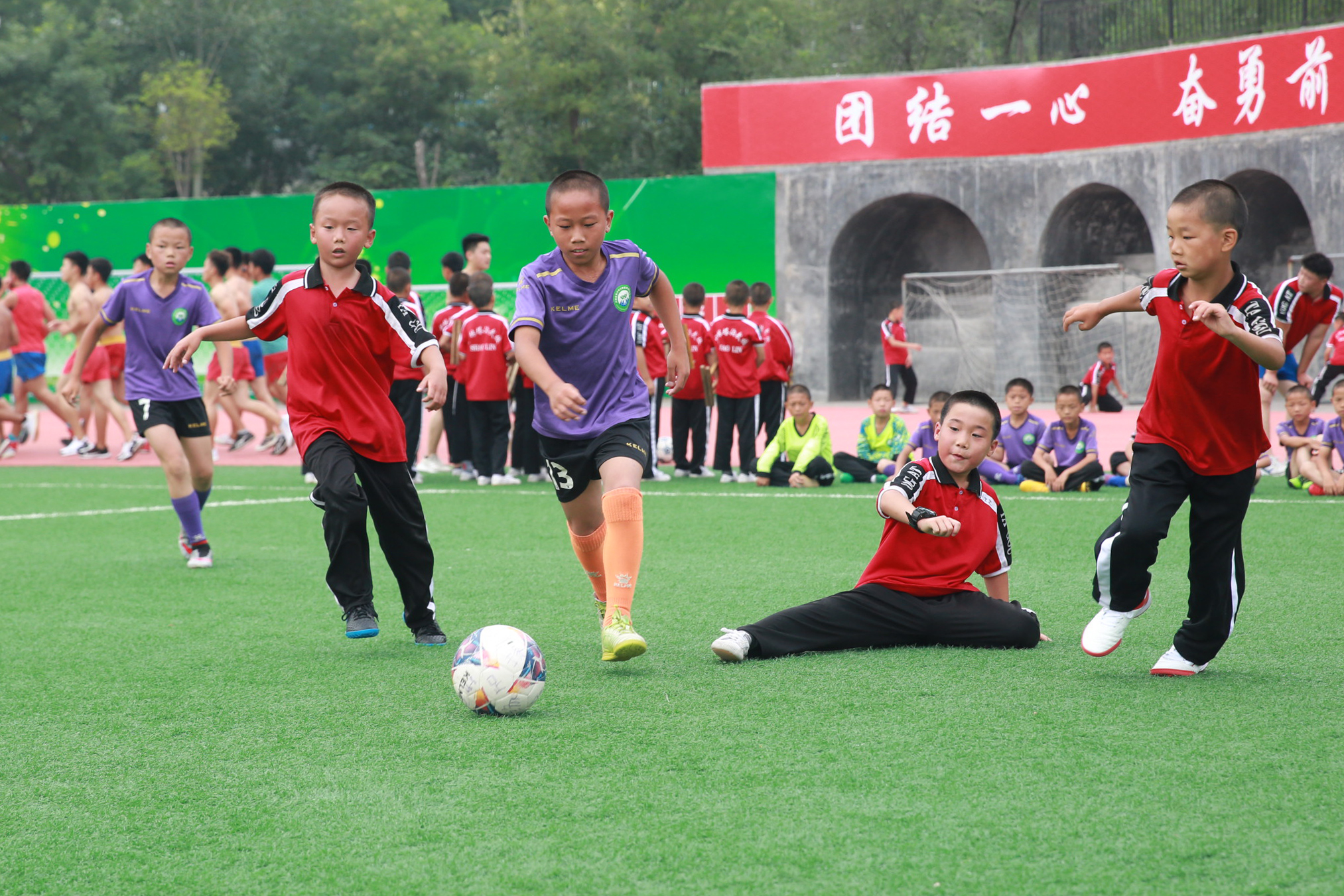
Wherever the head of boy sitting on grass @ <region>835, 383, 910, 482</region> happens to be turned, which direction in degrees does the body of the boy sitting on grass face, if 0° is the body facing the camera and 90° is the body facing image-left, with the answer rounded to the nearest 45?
approximately 0°

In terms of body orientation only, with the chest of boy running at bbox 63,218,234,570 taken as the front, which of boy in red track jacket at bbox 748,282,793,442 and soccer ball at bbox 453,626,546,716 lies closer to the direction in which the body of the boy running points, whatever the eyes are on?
the soccer ball

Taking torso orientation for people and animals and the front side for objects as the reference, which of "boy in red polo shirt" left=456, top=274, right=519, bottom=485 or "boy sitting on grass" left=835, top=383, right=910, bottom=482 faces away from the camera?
the boy in red polo shirt

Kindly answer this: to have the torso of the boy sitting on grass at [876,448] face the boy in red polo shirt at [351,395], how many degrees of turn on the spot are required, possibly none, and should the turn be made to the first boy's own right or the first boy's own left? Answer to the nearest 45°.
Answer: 0° — they already face them

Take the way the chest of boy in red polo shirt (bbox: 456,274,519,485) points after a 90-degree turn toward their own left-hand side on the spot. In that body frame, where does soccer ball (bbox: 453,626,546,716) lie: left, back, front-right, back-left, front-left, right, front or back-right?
left

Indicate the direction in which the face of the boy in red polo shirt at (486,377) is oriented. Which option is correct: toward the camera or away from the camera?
away from the camera

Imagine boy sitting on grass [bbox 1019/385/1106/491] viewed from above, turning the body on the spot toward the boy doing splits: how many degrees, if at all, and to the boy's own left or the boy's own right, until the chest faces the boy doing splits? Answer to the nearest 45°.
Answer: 0° — they already face them

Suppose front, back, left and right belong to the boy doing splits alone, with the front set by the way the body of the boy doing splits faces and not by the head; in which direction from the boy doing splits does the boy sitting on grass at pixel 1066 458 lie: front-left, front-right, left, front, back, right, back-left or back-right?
back

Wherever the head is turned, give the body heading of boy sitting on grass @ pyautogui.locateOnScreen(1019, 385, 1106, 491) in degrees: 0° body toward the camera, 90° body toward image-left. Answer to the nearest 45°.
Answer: approximately 0°

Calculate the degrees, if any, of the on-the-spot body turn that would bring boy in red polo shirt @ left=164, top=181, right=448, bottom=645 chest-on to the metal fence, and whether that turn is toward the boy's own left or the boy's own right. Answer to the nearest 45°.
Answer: approximately 135° to the boy's own left

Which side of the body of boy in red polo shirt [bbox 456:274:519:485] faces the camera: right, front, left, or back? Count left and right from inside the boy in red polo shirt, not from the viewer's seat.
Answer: back

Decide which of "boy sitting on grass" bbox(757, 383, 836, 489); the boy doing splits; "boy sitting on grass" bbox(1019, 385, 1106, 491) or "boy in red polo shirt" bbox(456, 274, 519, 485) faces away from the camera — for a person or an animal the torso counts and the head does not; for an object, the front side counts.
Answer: the boy in red polo shirt
